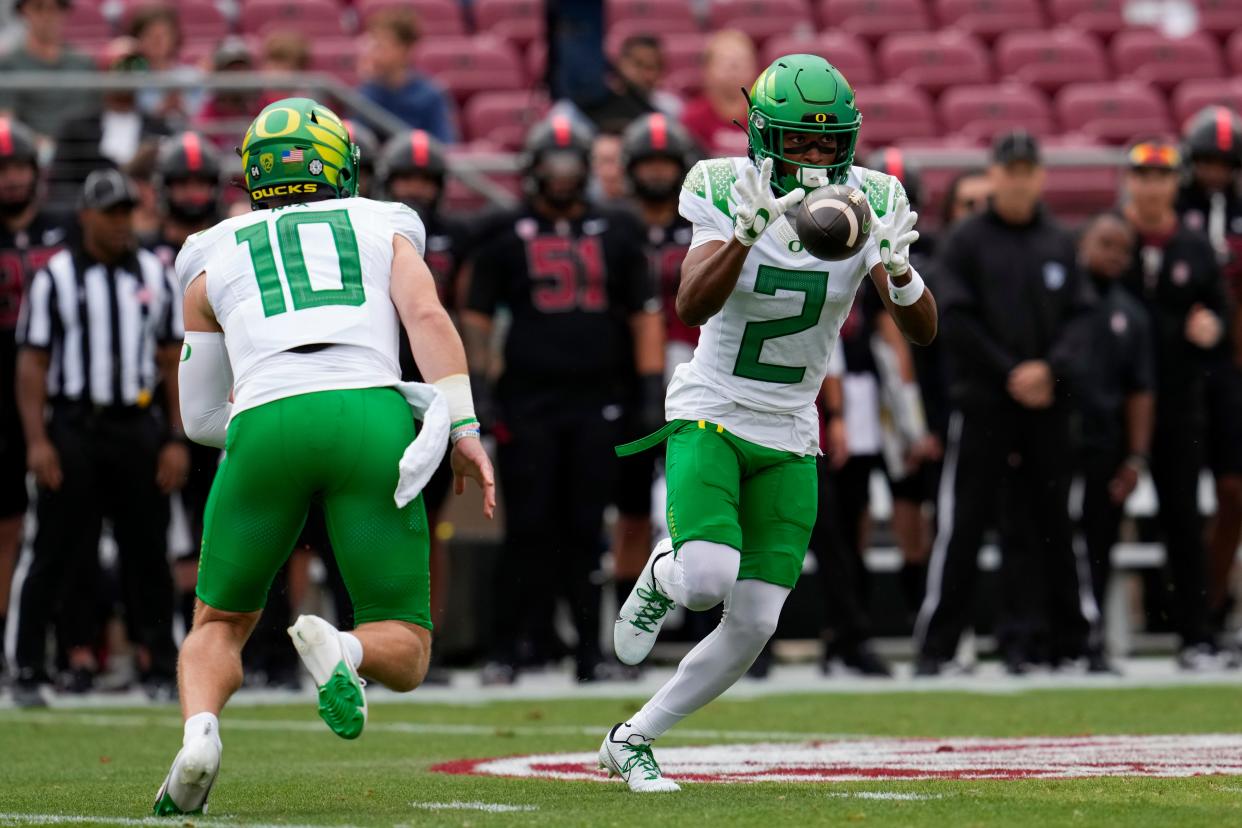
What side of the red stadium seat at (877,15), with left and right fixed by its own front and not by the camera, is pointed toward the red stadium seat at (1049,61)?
left

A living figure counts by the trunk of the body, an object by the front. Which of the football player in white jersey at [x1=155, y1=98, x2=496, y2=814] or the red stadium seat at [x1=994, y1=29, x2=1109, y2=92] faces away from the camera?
the football player in white jersey

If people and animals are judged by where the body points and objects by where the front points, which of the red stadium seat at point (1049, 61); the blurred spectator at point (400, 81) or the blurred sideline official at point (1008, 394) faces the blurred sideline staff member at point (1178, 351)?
the red stadium seat

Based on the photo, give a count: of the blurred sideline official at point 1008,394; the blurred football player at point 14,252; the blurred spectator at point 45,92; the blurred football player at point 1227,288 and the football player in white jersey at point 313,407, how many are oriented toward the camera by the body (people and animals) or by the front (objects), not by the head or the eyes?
4

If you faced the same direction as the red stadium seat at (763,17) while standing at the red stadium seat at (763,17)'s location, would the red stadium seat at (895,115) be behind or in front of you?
in front

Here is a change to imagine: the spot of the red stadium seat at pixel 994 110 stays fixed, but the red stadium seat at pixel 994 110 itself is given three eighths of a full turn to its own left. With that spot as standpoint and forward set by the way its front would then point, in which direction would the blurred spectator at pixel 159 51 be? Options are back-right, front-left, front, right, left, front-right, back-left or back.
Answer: back

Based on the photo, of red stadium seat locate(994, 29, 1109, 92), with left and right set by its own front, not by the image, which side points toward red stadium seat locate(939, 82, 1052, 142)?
front

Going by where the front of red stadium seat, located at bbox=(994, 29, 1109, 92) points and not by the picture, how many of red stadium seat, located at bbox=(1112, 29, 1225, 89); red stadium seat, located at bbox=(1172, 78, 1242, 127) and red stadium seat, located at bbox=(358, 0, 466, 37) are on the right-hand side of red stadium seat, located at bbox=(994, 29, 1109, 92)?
1

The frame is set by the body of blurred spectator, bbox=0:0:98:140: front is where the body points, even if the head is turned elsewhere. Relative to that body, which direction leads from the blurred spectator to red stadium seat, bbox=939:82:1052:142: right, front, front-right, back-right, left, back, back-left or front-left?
left

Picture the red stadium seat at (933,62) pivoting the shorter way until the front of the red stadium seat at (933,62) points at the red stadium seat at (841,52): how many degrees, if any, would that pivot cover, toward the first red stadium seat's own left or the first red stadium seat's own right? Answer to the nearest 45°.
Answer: approximately 45° to the first red stadium seat's own right

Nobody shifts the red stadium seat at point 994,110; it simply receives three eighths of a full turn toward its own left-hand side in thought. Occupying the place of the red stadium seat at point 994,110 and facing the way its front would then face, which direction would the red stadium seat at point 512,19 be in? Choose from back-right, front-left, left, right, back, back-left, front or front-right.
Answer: back-left

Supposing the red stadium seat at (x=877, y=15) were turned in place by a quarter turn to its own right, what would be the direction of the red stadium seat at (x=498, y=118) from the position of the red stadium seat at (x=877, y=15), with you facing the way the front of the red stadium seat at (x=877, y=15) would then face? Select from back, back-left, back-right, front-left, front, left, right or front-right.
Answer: front-left
